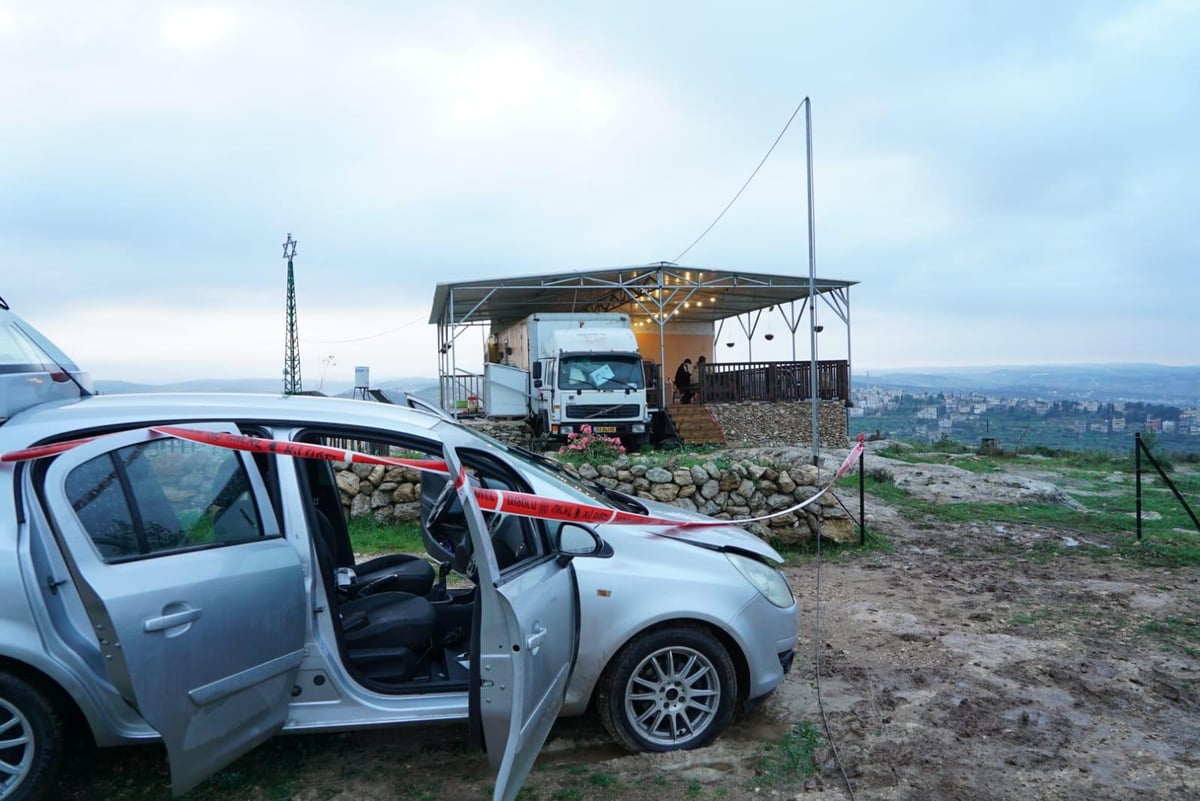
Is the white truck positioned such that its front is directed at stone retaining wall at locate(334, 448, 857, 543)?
yes

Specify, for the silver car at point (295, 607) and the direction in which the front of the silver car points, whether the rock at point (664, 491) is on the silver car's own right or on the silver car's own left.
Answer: on the silver car's own left

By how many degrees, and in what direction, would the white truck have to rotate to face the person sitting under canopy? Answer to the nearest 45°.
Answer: approximately 135° to its left

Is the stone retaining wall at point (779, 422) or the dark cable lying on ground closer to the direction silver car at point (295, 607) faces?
the dark cable lying on ground

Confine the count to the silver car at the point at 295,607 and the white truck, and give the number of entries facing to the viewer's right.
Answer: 1

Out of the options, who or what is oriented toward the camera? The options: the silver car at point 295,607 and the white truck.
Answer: the white truck

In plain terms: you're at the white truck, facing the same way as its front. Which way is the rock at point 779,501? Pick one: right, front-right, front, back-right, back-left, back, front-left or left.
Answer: front

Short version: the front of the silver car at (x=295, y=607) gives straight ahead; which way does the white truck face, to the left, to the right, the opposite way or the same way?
to the right

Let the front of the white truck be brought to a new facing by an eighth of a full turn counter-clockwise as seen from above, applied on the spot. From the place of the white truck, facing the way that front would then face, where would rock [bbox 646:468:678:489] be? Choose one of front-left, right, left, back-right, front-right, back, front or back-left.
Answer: front-right

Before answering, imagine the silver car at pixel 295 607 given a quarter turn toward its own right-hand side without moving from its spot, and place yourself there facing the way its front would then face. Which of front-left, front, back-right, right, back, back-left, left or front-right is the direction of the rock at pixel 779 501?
back-left

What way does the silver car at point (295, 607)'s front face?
to the viewer's right

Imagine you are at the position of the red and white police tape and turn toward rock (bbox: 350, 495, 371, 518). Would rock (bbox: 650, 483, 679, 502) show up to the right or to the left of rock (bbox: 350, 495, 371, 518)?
right
